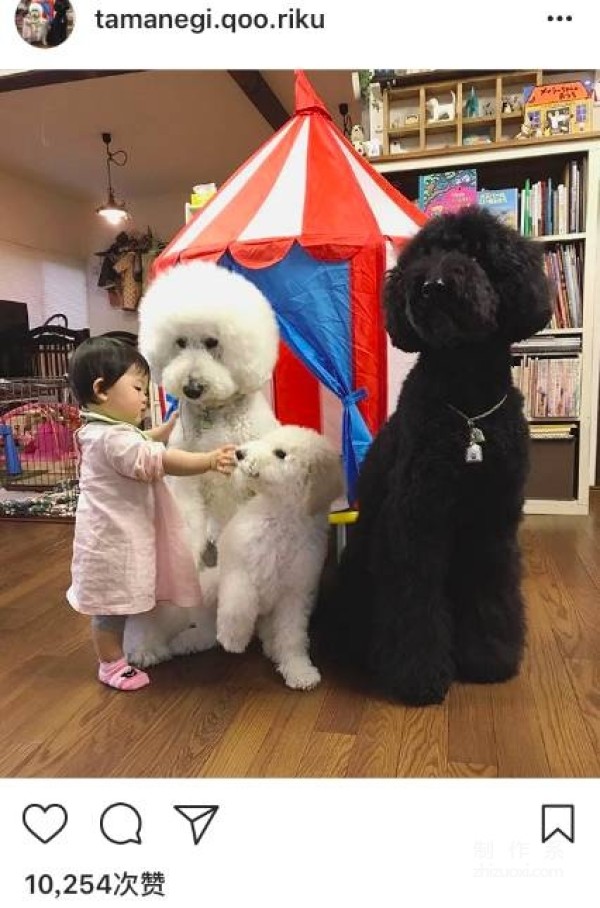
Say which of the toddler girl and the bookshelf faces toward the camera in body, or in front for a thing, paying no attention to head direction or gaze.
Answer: the bookshelf

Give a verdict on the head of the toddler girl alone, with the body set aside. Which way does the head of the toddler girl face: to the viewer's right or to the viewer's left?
to the viewer's right

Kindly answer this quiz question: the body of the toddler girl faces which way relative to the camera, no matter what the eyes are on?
to the viewer's right

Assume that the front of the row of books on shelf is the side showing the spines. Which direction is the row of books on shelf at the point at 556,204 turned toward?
toward the camera

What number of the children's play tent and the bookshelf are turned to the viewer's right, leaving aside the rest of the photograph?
0

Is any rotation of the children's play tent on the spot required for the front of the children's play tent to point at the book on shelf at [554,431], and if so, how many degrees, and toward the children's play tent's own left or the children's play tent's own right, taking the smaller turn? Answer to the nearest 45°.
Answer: approximately 135° to the children's play tent's own left

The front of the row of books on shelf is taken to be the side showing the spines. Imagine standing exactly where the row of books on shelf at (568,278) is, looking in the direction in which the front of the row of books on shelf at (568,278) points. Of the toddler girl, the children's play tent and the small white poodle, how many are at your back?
0

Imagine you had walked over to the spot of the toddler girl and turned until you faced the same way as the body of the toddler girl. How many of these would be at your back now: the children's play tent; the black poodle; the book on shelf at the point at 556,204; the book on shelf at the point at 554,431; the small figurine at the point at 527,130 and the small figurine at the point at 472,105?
0

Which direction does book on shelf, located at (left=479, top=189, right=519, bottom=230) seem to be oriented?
toward the camera

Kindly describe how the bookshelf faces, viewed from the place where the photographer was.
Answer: facing the viewer

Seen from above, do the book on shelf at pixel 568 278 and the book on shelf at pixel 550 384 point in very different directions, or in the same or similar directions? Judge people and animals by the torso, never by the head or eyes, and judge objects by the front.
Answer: same or similar directions

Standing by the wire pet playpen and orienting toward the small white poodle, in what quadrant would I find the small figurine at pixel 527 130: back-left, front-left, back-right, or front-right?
front-left

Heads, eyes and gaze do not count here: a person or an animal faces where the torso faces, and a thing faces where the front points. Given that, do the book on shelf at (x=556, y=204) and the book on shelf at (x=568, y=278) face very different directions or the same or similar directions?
same or similar directions

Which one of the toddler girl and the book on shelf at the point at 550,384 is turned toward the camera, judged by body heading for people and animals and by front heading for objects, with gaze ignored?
the book on shelf

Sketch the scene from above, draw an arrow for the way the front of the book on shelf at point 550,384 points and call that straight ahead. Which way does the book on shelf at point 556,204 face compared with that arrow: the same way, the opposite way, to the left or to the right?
the same way
